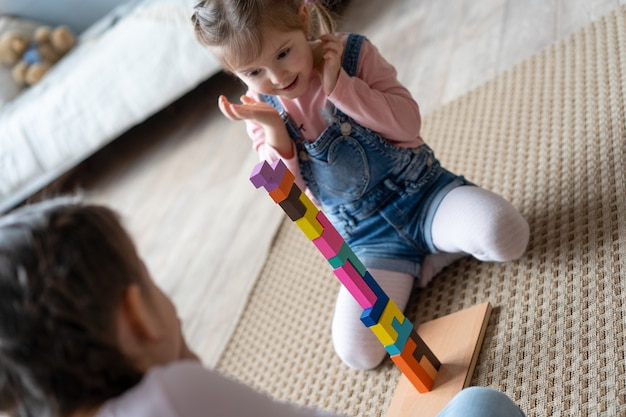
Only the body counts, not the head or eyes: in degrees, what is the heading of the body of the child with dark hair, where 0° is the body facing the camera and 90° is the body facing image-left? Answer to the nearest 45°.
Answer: approximately 225°

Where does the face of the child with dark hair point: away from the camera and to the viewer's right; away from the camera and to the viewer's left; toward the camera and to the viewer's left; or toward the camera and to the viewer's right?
away from the camera and to the viewer's right
